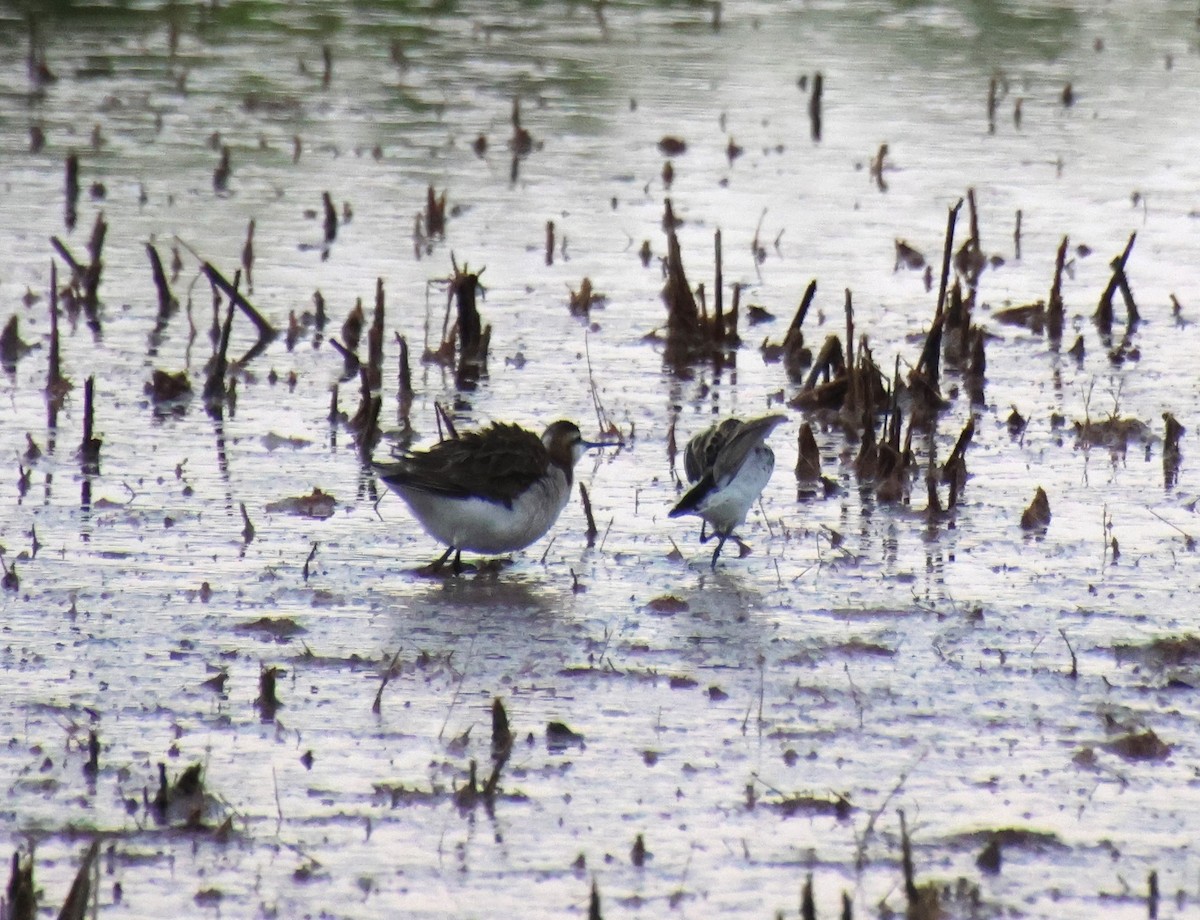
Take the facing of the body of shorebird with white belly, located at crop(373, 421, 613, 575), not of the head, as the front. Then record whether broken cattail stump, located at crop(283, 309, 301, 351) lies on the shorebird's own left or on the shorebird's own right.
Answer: on the shorebird's own left

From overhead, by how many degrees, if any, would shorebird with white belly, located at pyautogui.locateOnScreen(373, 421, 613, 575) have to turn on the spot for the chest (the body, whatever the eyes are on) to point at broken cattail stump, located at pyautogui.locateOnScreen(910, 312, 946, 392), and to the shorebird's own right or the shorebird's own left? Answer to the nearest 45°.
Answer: approximately 45° to the shorebird's own left

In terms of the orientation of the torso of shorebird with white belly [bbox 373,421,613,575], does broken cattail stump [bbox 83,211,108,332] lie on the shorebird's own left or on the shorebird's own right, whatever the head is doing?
on the shorebird's own left

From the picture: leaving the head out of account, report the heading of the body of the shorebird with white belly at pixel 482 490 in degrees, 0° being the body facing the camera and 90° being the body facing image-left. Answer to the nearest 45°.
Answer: approximately 270°

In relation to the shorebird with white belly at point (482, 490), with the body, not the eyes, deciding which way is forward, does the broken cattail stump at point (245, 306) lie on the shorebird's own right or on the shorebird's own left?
on the shorebird's own left

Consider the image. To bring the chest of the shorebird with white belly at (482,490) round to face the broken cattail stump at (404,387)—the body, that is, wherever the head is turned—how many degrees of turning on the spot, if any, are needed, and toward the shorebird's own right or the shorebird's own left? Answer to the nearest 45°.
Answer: approximately 90° to the shorebird's own left

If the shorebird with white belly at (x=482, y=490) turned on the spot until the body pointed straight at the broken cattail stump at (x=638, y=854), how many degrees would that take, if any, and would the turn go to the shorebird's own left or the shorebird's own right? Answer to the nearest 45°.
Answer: approximately 90° to the shorebird's own right

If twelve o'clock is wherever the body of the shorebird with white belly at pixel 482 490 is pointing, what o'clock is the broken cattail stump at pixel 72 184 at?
The broken cattail stump is roughly at 8 o'clock from the shorebird with white belly.

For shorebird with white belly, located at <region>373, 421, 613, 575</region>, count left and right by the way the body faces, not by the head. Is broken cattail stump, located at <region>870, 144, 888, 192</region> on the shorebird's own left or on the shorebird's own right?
on the shorebird's own left

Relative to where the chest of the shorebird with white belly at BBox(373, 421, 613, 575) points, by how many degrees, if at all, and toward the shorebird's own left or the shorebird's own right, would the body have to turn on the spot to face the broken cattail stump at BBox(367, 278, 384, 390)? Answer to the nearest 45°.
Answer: approximately 90° to the shorebird's own left

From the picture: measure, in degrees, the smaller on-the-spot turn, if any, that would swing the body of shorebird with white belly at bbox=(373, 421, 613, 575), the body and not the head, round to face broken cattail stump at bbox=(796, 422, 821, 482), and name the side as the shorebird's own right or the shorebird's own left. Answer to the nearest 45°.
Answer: approximately 45° to the shorebird's own left
